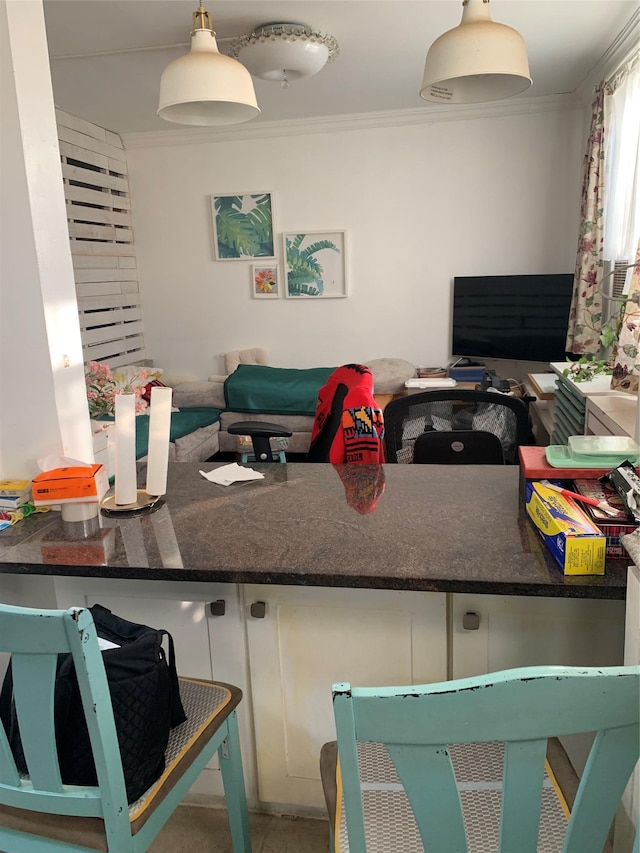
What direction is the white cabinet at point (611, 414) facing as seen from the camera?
to the viewer's left

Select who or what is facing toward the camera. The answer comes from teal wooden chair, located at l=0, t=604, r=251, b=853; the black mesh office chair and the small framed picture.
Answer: the small framed picture

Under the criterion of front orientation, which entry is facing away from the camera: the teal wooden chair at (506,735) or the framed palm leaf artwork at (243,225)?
the teal wooden chair

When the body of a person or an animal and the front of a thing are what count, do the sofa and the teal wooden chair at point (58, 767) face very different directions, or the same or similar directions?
very different directions

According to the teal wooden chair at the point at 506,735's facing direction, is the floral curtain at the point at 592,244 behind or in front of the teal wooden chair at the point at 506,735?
in front

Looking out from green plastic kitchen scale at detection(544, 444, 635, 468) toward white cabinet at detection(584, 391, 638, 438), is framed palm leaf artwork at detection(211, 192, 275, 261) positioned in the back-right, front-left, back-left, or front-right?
front-left

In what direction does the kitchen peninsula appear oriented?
toward the camera

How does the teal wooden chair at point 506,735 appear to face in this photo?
away from the camera

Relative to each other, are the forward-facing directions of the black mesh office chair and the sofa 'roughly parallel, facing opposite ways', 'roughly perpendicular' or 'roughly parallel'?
roughly parallel, facing opposite ways

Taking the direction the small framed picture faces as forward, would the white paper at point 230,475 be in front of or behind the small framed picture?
in front

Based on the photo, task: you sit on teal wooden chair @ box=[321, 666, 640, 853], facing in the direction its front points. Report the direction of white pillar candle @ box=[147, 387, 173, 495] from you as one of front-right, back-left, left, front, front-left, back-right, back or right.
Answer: front-left

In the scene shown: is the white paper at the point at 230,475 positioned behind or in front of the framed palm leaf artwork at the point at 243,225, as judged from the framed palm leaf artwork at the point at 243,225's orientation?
in front

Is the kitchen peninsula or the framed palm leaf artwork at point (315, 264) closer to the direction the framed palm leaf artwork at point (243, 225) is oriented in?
the kitchen peninsula

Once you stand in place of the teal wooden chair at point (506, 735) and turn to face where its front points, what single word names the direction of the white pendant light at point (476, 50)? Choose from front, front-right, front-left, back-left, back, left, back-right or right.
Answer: front

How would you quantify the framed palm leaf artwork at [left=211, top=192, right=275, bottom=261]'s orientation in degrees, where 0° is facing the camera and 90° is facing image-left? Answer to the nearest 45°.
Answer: approximately 0°

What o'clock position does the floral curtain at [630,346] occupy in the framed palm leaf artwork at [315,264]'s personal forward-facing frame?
The floral curtain is roughly at 11 o'clock from the framed palm leaf artwork.

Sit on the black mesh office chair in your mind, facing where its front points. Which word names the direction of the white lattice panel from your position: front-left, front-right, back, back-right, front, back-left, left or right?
front-left

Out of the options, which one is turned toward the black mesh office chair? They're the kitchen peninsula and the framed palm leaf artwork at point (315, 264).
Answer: the framed palm leaf artwork

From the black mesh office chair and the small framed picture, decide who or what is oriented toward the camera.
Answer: the small framed picture

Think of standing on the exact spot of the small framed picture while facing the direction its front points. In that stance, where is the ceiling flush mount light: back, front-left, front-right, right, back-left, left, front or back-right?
front
